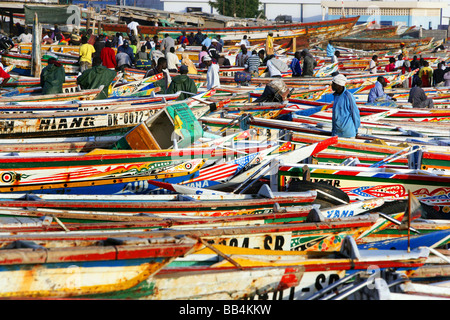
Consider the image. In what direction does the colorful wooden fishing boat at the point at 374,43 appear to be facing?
to the viewer's right

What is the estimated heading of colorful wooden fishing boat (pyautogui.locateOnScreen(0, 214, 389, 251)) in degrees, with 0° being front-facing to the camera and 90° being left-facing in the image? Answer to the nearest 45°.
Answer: approximately 270°

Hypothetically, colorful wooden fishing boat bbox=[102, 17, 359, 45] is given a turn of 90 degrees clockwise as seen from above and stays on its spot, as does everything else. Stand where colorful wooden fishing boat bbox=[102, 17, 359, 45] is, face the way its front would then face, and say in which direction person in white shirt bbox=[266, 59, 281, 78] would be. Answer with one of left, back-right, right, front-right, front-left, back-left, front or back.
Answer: front

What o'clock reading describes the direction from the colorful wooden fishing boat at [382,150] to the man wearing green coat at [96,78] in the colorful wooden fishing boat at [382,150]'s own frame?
The man wearing green coat is roughly at 7 o'clock from the colorful wooden fishing boat.

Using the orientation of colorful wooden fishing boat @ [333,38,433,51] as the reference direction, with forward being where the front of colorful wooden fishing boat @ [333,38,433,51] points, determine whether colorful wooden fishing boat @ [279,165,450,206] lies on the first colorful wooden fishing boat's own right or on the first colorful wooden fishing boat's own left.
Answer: on the first colorful wooden fishing boat's own right

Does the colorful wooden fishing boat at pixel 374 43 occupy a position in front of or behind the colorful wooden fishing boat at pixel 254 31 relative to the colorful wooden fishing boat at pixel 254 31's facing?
in front

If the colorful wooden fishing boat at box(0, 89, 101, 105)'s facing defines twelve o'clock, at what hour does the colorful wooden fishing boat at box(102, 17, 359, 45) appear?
the colorful wooden fishing boat at box(102, 17, 359, 45) is roughly at 10 o'clock from the colorful wooden fishing boat at box(0, 89, 101, 105).
